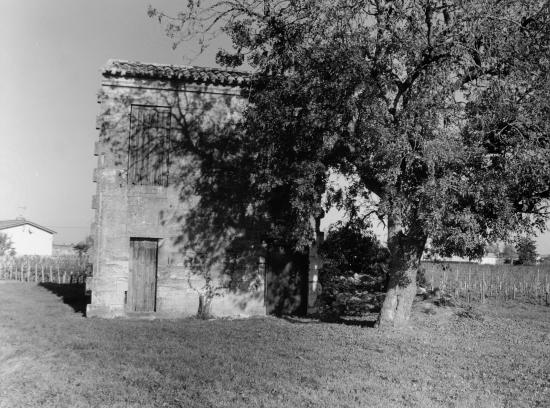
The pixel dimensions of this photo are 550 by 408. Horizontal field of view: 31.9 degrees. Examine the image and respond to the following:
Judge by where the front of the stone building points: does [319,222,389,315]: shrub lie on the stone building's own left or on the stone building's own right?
on the stone building's own left

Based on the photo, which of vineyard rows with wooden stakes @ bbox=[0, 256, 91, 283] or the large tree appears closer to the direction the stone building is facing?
the large tree

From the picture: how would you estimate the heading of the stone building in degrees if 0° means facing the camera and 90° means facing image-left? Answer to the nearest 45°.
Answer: approximately 0°

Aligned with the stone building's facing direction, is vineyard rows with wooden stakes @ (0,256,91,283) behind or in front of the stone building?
behind

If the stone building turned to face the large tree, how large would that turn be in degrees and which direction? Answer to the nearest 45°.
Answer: approximately 45° to its left
